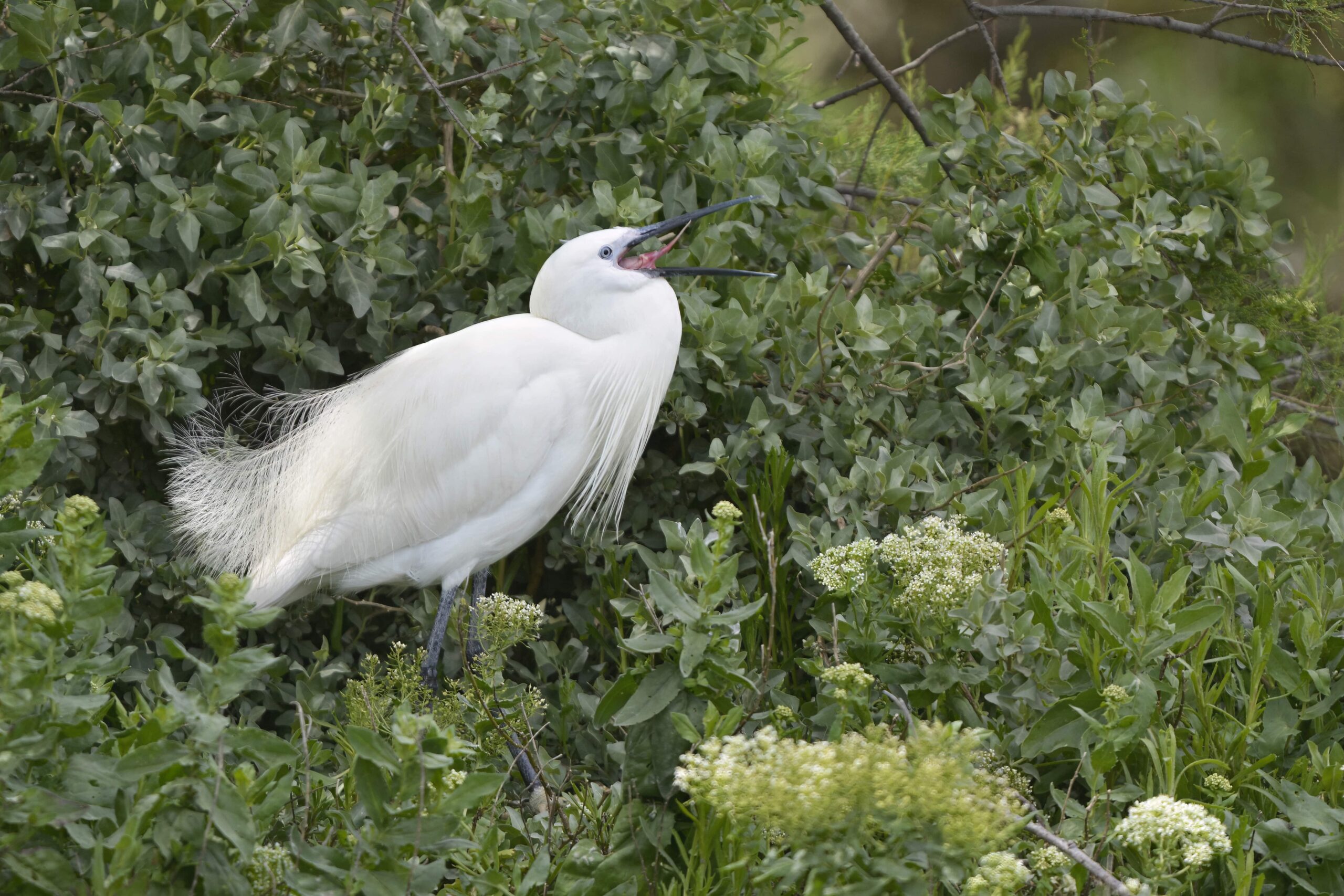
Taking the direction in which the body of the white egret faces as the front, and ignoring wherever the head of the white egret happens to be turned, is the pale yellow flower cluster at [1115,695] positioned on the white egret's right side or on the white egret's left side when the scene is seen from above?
on the white egret's right side

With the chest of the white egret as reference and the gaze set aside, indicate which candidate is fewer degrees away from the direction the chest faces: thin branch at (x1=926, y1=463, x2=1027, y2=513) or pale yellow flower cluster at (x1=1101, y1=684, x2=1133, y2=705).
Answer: the thin branch

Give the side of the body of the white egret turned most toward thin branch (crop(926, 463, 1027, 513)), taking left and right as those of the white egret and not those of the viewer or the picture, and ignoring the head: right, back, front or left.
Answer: front

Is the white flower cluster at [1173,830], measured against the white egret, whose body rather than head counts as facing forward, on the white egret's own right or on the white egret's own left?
on the white egret's own right

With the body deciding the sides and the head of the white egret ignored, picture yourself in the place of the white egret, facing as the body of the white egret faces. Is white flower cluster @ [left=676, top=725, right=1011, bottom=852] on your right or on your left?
on your right

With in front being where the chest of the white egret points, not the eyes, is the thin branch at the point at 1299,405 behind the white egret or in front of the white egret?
in front

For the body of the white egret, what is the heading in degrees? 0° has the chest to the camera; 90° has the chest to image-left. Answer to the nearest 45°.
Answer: approximately 270°

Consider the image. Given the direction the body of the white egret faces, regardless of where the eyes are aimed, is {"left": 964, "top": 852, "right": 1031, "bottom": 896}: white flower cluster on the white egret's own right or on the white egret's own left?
on the white egret's own right
